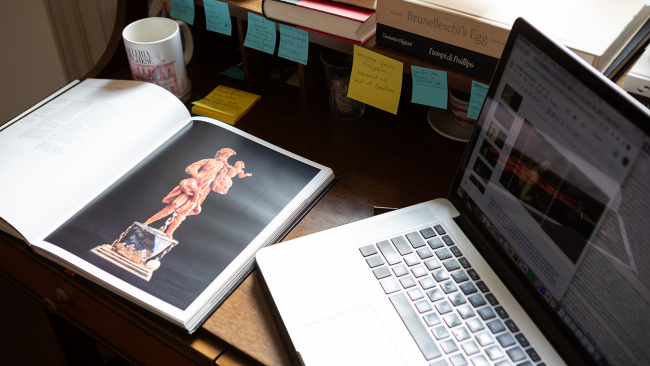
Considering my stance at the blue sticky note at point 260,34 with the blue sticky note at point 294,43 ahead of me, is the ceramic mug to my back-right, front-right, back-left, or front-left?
back-right

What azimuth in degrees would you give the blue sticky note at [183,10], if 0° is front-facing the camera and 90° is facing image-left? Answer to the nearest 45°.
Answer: approximately 45°

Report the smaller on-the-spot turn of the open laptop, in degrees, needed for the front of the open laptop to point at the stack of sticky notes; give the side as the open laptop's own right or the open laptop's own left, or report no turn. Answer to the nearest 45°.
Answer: approximately 90° to the open laptop's own right

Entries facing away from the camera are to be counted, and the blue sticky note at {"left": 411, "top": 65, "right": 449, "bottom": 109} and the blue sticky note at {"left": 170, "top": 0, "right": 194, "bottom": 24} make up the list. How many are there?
0

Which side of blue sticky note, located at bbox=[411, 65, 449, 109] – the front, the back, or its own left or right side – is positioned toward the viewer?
front

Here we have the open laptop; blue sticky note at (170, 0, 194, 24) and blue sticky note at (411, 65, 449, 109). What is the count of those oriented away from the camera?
0

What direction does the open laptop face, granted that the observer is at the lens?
facing the viewer and to the left of the viewer
